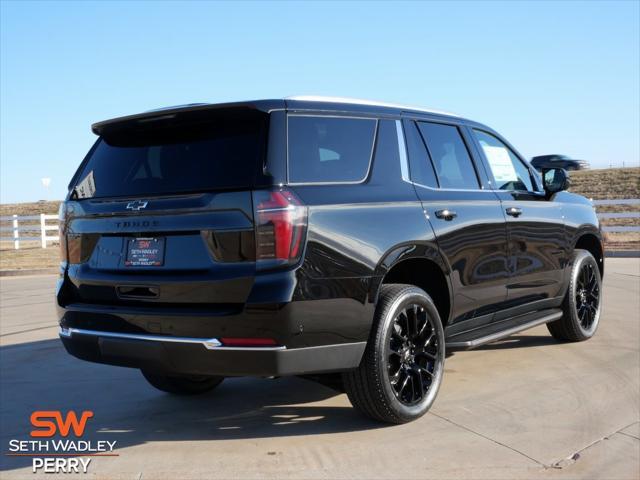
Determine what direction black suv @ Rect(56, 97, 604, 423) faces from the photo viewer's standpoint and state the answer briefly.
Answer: facing away from the viewer and to the right of the viewer

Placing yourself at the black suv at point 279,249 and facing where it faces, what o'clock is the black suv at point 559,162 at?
the black suv at point 559,162 is roughly at 11 o'clock from the black suv at point 279,249.
